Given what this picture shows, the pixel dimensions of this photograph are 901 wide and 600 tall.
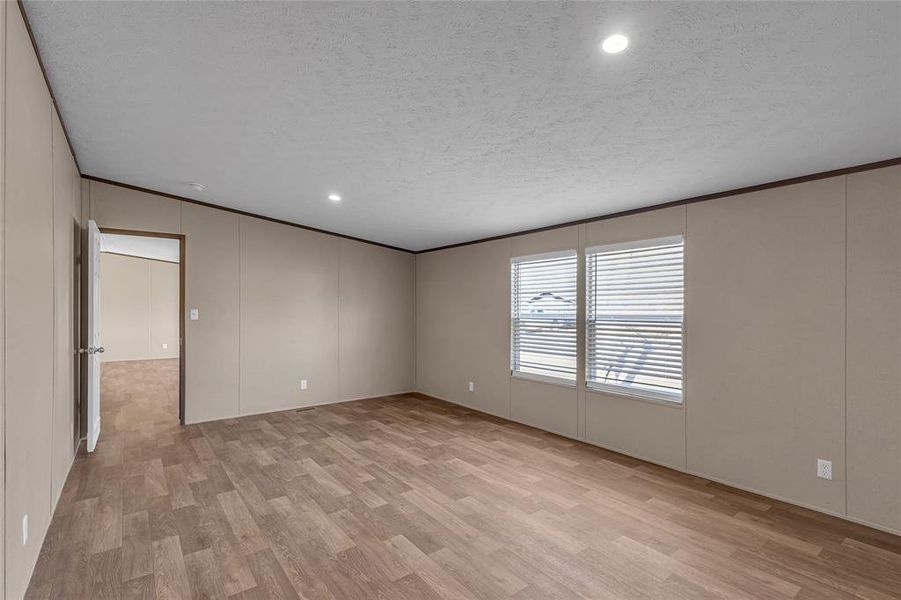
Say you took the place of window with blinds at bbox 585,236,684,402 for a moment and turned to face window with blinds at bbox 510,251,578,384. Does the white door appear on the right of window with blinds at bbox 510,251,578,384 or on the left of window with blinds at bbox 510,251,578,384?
left

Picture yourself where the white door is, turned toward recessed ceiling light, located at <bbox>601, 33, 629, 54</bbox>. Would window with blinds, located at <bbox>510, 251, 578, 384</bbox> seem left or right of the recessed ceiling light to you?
left

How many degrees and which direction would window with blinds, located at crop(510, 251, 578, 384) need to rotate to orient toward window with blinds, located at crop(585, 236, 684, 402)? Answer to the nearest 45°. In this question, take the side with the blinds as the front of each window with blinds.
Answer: approximately 90° to its left

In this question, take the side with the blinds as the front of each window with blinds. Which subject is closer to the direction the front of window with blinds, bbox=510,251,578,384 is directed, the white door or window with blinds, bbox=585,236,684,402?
the white door

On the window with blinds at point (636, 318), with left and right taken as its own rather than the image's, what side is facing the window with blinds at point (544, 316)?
right

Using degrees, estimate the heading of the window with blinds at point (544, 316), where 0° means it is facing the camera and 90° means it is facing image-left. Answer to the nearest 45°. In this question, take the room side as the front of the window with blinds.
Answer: approximately 45°

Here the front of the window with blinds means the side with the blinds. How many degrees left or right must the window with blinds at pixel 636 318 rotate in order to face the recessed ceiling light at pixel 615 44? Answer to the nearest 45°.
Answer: approximately 45° to its left

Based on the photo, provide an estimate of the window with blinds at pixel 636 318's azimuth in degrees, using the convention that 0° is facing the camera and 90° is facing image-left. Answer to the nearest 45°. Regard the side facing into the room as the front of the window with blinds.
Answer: approximately 45°
